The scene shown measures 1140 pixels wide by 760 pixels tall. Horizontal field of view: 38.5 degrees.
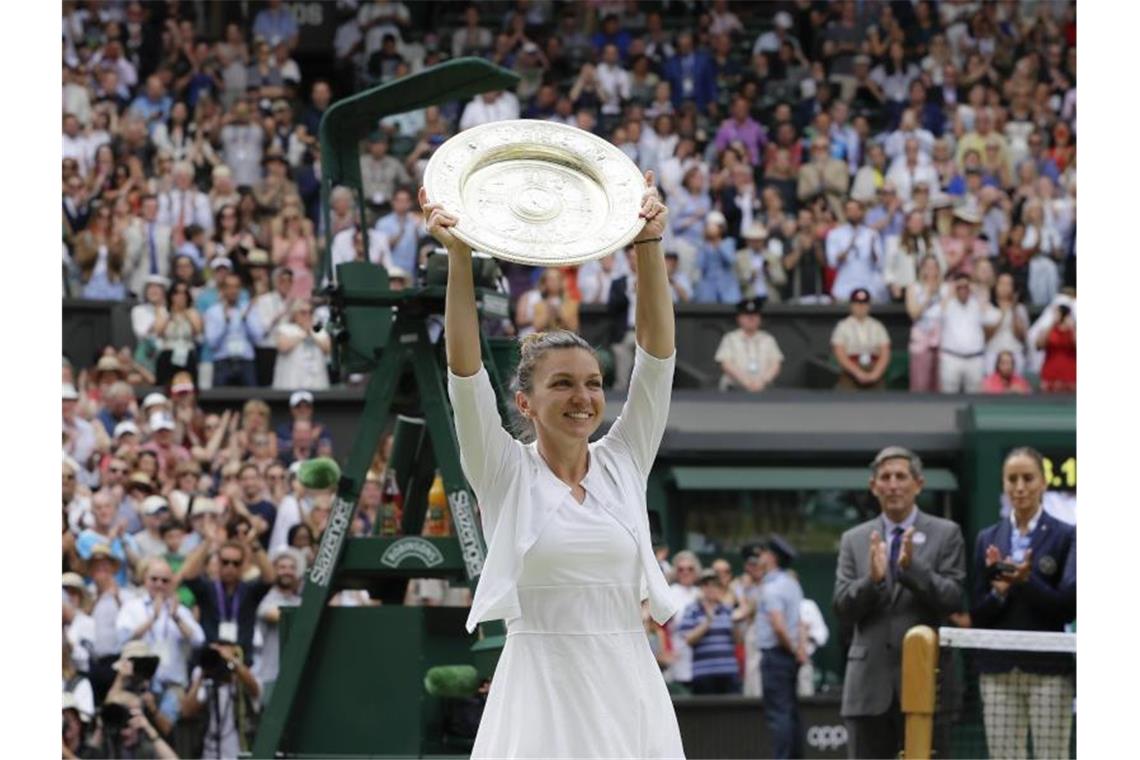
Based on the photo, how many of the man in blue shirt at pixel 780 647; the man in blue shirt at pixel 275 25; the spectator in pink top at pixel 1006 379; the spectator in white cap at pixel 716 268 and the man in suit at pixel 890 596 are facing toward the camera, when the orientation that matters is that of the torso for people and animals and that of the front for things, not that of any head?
4

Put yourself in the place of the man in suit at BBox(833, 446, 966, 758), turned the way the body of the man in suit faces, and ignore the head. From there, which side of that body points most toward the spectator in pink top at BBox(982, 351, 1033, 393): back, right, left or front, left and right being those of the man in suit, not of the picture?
back

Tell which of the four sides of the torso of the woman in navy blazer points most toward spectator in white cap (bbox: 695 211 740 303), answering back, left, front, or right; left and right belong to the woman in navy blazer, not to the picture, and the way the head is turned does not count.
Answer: back

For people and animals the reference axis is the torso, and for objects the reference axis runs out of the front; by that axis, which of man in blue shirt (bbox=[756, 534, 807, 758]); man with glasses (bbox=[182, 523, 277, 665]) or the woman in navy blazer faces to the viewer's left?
the man in blue shirt

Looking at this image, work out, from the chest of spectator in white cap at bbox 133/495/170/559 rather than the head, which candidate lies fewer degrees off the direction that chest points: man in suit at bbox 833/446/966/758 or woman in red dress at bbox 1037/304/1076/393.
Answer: the man in suit

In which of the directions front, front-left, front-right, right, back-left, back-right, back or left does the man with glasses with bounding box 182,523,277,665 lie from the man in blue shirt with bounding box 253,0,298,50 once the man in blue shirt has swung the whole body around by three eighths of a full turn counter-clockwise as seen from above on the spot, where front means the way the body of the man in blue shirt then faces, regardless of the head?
back-right

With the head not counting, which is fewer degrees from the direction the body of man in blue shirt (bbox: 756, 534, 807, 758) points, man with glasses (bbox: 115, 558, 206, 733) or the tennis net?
the man with glasses

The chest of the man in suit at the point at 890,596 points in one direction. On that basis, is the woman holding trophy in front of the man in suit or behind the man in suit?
in front

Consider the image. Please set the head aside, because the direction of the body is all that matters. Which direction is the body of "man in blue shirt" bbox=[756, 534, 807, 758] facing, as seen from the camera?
to the viewer's left

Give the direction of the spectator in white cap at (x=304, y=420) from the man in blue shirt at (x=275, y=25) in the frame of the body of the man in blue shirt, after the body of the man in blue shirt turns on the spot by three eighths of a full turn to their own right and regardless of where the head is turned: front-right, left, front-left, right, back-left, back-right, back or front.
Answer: back-left

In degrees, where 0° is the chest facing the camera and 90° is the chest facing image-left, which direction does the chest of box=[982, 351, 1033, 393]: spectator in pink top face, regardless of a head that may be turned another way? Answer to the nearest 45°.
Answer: approximately 0°
